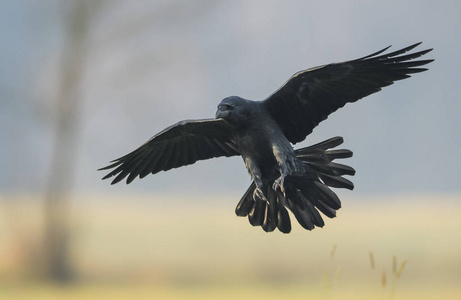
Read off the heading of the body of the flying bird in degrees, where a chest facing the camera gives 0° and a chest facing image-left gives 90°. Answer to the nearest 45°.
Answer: approximately 45°
